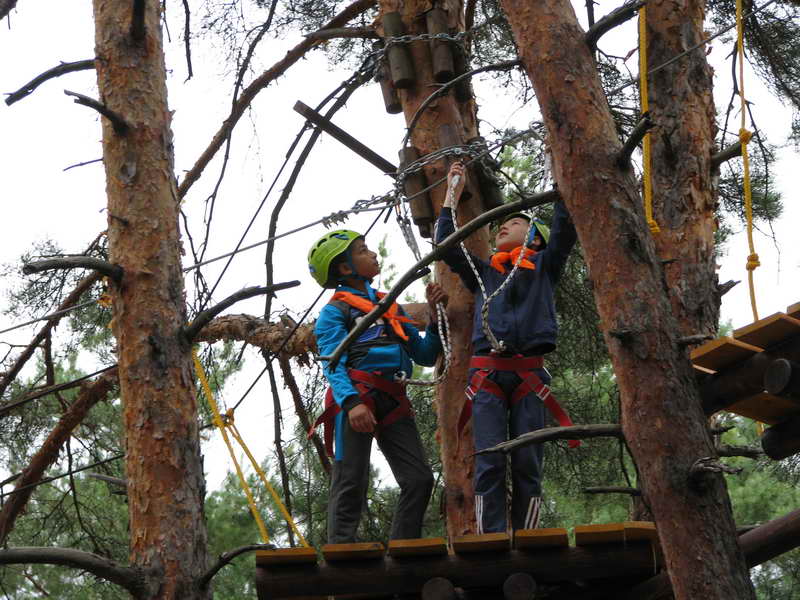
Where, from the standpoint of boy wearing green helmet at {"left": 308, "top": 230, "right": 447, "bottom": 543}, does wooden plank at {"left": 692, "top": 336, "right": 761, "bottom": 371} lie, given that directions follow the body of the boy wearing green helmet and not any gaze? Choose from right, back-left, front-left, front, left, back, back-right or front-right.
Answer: front

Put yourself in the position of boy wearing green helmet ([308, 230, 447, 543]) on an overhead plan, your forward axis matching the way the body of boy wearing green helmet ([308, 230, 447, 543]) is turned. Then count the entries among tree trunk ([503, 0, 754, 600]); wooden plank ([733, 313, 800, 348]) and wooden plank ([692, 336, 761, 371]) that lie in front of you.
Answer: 3

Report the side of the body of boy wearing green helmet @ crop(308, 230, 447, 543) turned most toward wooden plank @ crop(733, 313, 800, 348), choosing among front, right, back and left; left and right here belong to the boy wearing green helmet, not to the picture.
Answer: front

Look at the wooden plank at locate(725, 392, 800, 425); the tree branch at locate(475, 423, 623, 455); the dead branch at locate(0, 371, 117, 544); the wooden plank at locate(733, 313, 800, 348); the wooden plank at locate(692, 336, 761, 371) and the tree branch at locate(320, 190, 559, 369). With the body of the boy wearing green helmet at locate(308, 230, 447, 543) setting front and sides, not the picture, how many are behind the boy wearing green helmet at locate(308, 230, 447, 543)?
1

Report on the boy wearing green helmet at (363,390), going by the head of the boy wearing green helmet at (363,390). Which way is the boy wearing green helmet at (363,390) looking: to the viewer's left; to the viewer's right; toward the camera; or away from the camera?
to the viewer's right

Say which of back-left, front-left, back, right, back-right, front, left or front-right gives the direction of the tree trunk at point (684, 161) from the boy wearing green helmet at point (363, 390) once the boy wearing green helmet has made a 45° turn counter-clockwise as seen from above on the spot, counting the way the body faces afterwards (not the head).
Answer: front

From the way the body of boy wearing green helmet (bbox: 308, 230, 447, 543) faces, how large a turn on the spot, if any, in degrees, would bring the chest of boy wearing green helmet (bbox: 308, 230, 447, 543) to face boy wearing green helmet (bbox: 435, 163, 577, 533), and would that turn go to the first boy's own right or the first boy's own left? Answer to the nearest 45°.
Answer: approximately 45° to the first boy's own left

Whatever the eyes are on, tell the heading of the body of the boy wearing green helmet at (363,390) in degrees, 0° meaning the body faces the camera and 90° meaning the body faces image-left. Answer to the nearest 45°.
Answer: approximately 315°

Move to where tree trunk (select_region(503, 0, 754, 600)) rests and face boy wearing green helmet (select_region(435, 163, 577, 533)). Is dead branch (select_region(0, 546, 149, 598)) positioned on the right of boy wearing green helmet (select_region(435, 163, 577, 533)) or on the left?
left

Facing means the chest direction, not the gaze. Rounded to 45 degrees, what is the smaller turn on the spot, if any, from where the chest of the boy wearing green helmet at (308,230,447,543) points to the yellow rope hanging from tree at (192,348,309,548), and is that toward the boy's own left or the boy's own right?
approximately 180°

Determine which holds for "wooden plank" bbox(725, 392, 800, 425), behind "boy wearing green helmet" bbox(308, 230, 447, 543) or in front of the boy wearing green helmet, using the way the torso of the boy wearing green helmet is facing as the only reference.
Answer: in front

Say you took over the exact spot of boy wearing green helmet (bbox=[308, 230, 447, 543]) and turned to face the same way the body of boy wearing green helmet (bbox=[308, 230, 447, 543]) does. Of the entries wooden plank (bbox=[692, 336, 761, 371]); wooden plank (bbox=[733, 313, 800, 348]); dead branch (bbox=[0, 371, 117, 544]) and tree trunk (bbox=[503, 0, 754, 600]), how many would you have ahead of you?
3

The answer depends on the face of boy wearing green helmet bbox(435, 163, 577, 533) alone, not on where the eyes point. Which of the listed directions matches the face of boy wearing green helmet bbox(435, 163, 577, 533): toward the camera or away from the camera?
toward the camera

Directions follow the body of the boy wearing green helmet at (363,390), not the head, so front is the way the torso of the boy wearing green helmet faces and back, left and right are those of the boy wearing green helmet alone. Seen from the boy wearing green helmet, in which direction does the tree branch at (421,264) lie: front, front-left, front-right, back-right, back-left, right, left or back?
front-right
